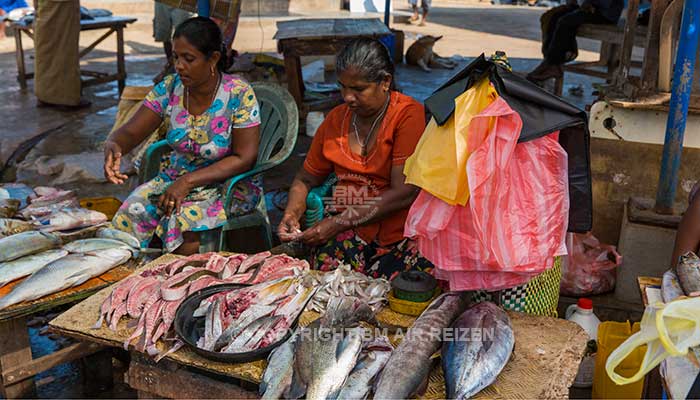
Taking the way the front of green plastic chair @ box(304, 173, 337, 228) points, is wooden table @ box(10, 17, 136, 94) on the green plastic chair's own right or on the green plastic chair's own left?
on the green plastic chair's own right

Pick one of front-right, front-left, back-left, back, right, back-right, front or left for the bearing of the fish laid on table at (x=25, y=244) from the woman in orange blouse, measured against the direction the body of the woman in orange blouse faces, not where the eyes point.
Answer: front-right

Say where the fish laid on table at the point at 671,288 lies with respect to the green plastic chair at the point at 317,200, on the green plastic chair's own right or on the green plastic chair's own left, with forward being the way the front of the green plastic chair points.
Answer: on the green plastic chair's own left

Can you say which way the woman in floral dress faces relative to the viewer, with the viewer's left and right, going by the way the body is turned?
facing the viewer and to the left of the viewer

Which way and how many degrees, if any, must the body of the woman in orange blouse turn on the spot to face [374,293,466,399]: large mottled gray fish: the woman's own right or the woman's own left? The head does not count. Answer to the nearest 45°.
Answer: approximately 45° to the woman's own left

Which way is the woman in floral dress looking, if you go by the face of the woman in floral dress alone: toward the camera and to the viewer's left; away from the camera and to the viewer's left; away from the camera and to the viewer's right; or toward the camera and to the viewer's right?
toward the camera and to the viewer's left

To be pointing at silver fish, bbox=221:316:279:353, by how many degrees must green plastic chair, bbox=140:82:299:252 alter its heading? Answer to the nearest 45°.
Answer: approximately 45° to its left

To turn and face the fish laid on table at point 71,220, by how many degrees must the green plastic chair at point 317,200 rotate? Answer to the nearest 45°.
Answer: approximately 45° to its right

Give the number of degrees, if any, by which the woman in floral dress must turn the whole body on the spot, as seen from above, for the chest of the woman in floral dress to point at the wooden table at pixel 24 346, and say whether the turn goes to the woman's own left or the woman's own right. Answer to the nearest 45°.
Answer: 0° — they already face it

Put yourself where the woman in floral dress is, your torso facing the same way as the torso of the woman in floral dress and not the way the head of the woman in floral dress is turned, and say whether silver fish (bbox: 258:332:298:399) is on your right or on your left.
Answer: on your left

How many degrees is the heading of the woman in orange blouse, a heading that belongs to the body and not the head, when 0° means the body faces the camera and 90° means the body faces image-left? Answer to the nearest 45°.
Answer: approximately 45°

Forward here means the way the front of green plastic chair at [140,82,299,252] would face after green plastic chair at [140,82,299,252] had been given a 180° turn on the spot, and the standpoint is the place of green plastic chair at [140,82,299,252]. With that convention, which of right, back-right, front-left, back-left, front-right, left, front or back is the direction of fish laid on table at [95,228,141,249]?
back
